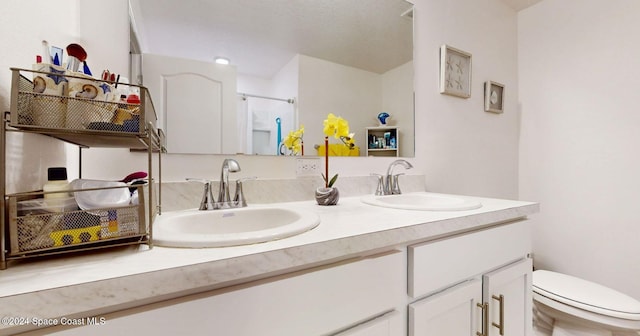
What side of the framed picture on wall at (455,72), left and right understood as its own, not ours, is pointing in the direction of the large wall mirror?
right

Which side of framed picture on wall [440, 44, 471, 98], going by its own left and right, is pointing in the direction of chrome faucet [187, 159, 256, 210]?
right

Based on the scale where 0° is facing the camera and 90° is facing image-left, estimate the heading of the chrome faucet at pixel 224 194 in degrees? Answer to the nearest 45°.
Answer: approximately 315°

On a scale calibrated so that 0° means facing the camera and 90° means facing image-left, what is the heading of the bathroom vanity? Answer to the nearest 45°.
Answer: approximately 315°

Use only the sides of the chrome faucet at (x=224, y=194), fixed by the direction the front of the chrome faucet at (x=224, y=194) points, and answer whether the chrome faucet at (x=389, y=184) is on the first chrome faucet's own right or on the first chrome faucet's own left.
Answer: on the first chrome faucet's own left

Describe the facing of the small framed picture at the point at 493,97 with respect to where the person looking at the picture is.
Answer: facing the viewer and to the right of the viewer

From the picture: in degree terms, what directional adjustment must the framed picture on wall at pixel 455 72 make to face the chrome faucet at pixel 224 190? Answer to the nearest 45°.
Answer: approximately 90° to its right

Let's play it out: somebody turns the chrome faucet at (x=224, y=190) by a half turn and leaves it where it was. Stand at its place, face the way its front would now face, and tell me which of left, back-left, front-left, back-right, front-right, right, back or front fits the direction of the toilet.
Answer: back-right

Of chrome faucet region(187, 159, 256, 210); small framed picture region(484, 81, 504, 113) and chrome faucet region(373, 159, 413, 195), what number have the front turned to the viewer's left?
0
